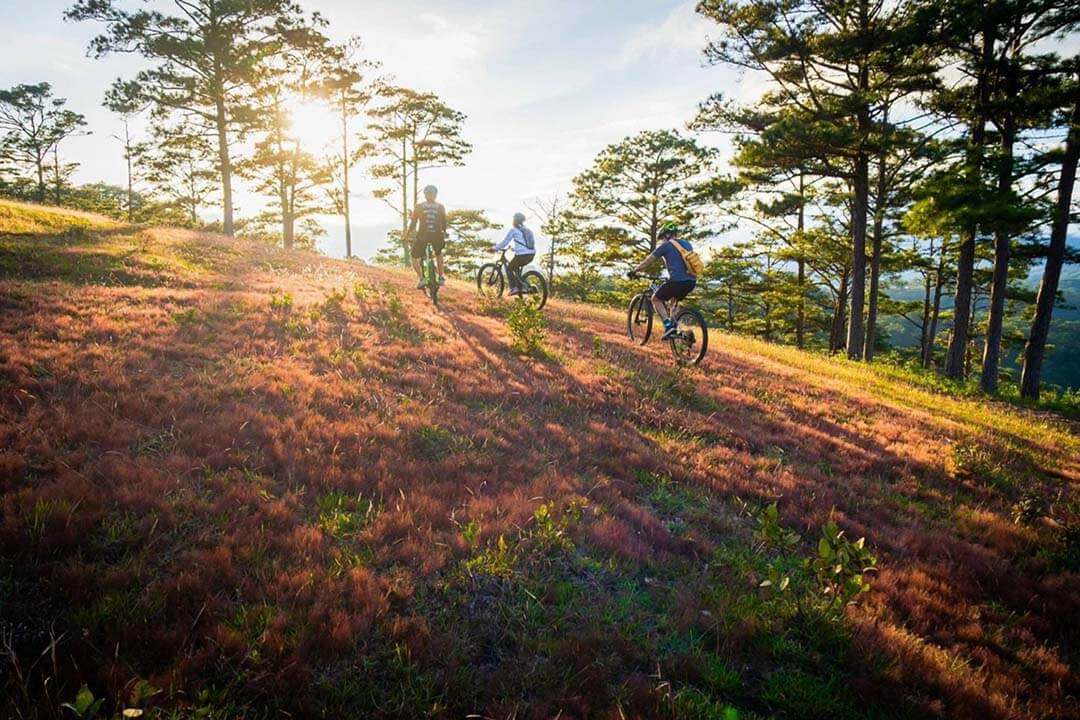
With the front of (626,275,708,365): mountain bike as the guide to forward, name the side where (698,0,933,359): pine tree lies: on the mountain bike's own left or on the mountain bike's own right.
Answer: on the mountain bike's own right

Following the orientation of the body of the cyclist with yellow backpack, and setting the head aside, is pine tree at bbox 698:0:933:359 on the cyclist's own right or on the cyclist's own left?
on the cyclist's own right

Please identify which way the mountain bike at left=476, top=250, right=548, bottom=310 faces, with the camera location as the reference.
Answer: facing away from the viewer and to the left of the viewer

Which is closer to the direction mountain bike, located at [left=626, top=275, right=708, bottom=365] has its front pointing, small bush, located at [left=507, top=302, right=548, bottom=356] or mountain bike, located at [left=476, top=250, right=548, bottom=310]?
the mountain bike

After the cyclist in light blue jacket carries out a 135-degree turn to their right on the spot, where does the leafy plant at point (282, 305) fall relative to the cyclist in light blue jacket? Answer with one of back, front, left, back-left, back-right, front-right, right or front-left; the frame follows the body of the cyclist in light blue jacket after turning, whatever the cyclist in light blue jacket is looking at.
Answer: back-right

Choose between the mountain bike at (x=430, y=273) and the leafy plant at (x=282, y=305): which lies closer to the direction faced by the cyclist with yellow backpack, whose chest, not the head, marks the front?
the mountain bike

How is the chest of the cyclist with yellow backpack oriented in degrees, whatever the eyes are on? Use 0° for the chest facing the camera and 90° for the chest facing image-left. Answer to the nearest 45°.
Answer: approximately 135°

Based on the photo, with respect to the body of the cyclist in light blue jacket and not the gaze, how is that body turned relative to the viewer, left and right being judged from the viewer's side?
facing away from the viewer and to the left of the viewer

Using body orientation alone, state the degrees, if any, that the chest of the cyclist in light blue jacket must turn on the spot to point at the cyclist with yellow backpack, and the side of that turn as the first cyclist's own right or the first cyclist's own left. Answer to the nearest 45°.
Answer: approximately 180°

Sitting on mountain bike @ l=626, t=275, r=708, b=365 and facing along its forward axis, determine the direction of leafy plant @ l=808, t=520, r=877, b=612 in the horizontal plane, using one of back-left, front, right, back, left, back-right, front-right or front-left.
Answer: back-left

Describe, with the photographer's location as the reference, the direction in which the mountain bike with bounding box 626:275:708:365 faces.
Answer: facing away from the viewer and to the left of the viewer

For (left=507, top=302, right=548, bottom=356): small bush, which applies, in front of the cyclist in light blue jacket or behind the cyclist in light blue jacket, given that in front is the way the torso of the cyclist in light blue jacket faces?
behind

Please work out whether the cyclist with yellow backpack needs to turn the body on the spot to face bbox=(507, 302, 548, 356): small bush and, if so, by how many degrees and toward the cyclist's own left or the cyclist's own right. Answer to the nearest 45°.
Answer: approximately 90° to the cyclist's own left

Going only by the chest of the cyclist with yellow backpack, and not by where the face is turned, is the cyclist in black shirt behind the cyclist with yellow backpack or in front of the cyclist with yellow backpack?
in front
